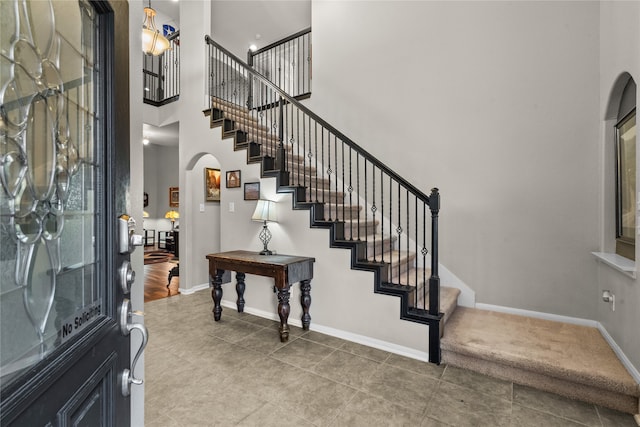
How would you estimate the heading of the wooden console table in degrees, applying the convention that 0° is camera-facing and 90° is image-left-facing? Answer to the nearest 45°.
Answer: approximately 45°

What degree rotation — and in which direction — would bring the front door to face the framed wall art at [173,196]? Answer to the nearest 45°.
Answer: approximately 135° to its left

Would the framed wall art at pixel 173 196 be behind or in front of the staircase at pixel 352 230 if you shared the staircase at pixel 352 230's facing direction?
behind

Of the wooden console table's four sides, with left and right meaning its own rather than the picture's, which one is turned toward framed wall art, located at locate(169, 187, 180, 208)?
right

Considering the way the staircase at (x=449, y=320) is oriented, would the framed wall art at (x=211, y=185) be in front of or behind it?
behind

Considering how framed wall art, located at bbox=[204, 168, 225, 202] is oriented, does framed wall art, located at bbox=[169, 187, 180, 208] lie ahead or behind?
behind
